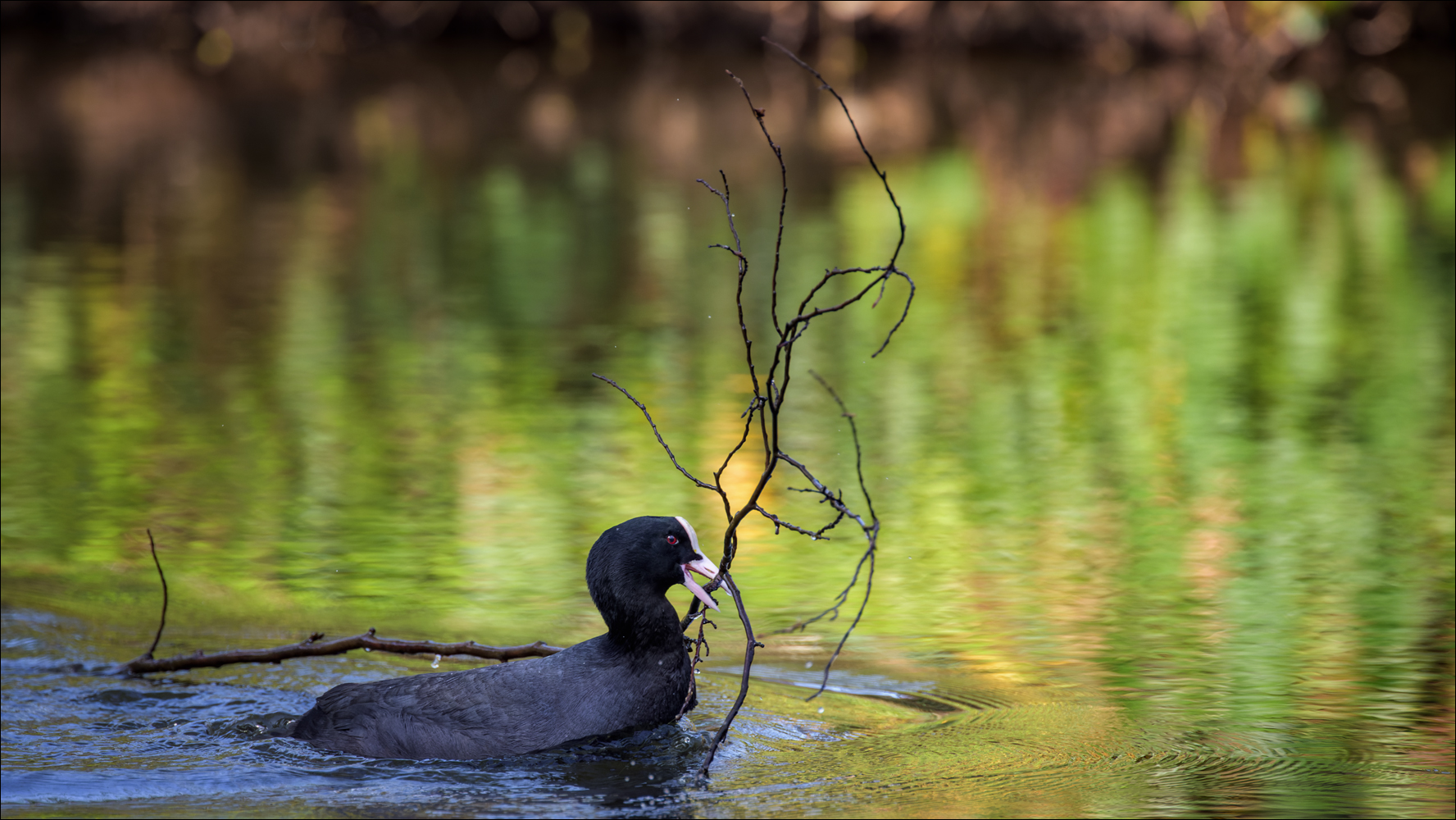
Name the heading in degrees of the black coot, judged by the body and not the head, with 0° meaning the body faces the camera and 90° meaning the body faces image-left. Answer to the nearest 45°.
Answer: approximately 270°

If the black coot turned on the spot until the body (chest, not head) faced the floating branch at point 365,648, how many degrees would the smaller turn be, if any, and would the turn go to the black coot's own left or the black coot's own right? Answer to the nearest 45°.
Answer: approximately 135° to the black coot's own left
